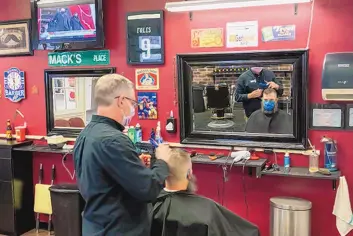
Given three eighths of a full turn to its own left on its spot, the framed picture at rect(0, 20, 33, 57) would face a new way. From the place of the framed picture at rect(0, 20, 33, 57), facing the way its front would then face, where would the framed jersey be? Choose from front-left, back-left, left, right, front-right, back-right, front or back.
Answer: right

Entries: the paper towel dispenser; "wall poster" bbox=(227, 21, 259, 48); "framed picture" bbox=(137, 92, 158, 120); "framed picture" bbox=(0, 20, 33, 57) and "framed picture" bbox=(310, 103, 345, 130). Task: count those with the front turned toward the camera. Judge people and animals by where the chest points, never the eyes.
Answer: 5

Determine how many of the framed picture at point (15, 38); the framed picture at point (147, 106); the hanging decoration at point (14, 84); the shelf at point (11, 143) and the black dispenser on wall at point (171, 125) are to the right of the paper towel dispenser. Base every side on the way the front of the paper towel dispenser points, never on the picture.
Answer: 5

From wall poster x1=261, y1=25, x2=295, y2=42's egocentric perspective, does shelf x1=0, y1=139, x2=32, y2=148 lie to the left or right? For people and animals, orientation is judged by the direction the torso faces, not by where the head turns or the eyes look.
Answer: on its right

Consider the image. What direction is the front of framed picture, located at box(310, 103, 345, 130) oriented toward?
toward the camera

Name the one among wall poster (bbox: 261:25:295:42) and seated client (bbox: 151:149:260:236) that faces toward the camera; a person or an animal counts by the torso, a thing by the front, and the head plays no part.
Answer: the wall poster

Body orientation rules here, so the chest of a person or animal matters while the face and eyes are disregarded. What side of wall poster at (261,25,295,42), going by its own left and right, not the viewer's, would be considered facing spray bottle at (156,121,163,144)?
right

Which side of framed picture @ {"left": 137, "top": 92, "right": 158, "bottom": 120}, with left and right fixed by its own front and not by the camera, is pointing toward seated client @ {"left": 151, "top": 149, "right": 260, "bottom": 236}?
front

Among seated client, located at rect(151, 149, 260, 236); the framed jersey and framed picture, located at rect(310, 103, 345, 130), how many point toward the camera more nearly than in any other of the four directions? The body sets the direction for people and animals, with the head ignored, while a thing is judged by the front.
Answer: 2

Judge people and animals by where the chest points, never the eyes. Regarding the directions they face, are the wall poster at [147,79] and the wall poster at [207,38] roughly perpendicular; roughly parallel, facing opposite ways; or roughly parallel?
roughly parallel

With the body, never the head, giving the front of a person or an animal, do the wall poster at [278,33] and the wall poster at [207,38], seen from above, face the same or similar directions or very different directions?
same or similar directions

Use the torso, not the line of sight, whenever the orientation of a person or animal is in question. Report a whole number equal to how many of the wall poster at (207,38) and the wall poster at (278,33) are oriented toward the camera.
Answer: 2

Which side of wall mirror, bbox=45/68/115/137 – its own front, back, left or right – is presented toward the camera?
front

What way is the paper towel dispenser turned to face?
toward the camera
